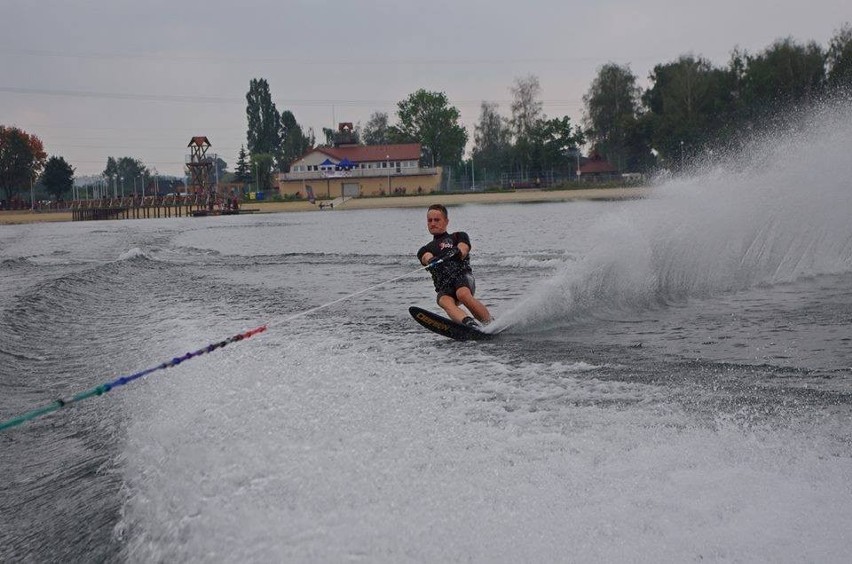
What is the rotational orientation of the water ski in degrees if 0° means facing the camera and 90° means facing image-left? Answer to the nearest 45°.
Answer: approximately 45°
